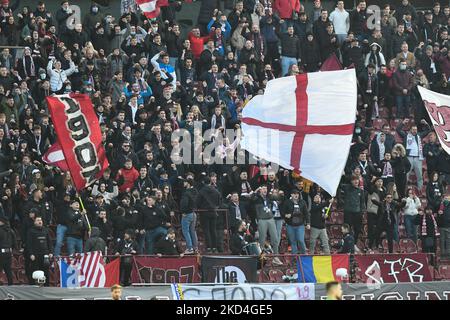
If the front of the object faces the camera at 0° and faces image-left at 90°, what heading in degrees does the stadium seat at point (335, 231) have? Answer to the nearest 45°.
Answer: approximately 0°

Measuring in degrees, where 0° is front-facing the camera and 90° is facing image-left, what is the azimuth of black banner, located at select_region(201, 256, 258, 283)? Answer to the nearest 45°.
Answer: approximately 0°
